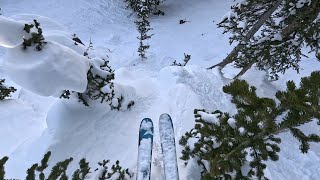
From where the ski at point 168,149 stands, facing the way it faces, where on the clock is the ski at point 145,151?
the ski at point 145,151 is roughly at 9 o'clock from the ski at point 168,149.

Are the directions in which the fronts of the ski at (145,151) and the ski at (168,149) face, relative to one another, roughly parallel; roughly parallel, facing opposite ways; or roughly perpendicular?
roughly parallel

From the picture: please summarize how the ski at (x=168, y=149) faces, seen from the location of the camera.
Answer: facing away from the viewer

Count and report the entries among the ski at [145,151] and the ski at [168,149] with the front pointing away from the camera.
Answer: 2

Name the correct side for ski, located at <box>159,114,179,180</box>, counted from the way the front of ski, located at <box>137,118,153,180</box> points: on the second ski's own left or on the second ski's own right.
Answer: on the second ski's own right

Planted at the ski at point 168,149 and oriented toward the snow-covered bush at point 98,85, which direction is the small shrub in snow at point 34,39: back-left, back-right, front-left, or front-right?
front-left

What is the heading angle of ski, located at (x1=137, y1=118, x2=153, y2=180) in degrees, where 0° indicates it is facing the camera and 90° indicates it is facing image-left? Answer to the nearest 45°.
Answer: approximately 180°
